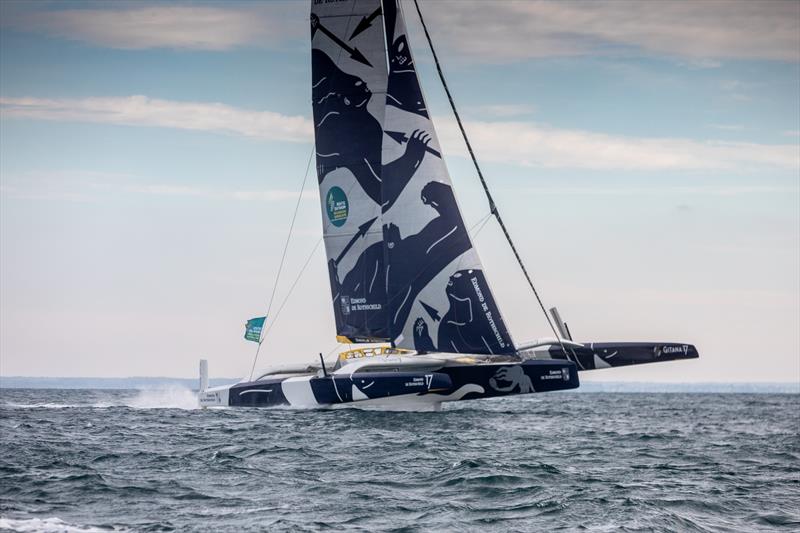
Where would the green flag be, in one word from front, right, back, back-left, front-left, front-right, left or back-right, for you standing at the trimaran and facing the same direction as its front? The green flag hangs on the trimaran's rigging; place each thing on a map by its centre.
back

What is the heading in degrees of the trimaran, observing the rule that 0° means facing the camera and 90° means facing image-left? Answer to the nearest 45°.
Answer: approximately 315°
